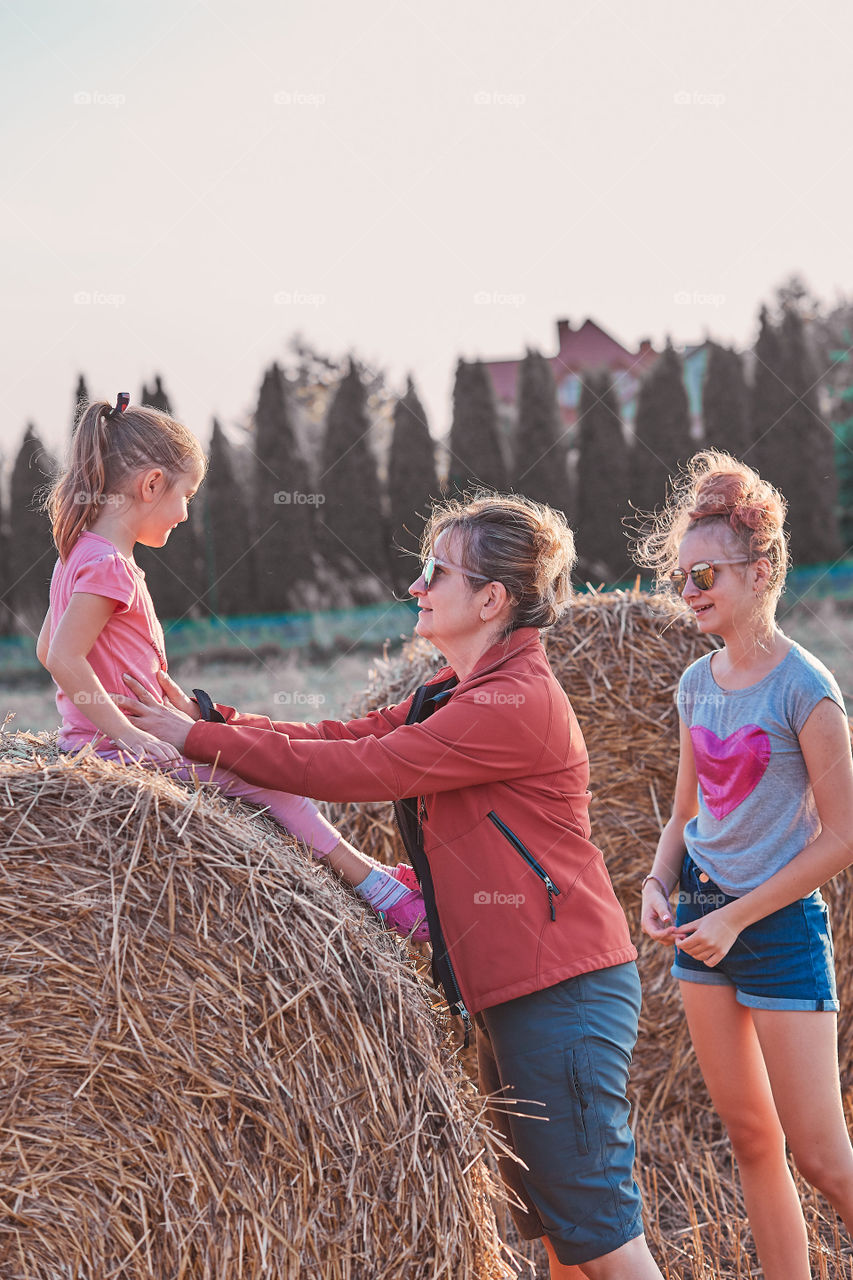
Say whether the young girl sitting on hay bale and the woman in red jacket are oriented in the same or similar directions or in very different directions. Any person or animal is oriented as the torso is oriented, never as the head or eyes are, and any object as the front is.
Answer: very different directions

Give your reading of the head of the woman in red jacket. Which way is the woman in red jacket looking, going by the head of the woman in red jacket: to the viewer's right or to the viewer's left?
to the viewer's left

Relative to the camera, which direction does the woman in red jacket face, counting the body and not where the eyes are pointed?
to the viewer's left

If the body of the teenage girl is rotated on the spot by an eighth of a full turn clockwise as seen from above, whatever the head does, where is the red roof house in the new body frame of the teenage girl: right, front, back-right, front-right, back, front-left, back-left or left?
right

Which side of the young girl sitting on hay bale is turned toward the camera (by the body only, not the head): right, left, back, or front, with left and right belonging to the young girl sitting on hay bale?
right

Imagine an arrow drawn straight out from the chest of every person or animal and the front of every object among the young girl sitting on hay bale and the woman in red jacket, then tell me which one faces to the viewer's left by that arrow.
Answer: the woman in red jacket

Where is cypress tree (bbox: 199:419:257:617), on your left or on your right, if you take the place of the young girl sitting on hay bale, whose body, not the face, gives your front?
on your left

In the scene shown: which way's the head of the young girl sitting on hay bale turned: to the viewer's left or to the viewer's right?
to the viewer's right

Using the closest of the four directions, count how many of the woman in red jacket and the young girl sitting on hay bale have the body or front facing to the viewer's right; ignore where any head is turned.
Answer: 1

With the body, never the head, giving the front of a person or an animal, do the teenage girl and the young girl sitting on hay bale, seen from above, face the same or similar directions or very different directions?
very different directions
